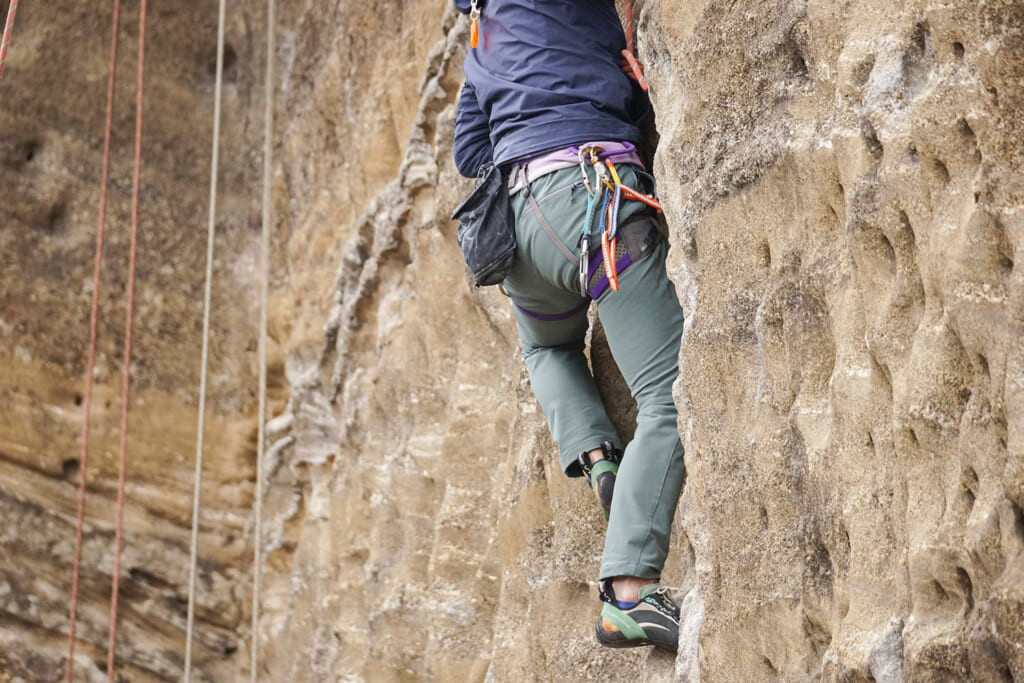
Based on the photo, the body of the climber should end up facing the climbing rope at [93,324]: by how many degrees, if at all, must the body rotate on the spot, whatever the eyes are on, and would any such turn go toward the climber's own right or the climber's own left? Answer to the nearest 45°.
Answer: approximately 90° to the climber's own left

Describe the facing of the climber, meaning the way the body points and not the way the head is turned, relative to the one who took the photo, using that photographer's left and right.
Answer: facing away from the viewer and to the right of the viewer

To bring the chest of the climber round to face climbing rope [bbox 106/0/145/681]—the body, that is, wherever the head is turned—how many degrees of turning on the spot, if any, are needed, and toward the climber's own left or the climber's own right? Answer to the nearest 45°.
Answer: approximately 90° to the climber's own left
